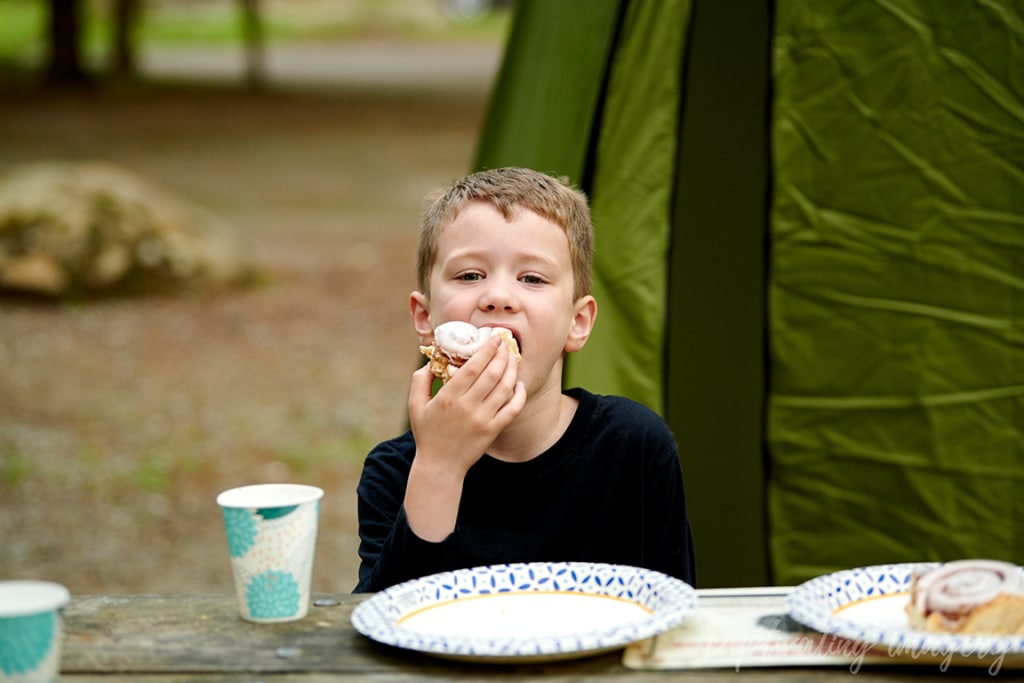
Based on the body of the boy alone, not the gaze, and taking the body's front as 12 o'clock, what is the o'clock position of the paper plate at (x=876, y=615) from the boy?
The paper plate is roughly at 11 o'clock from the boy.

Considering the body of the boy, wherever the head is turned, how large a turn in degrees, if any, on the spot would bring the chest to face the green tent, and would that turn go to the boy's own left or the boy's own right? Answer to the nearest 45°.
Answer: approximately 135° to the boy's own left

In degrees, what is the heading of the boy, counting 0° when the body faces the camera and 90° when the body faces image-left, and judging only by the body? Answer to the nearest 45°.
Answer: approximately 0°

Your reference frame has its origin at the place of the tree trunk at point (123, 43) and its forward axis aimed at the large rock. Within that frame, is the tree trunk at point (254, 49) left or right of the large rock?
left

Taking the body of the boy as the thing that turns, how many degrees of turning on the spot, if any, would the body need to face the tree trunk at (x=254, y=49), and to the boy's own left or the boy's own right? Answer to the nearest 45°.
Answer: approximately 180°

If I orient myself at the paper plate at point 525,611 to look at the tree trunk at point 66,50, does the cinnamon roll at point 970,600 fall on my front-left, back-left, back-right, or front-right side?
back-right

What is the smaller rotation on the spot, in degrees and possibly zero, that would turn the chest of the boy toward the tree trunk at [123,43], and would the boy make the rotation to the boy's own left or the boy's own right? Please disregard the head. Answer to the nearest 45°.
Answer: approximately 180°

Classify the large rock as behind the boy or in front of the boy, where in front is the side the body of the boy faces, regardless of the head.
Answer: behind

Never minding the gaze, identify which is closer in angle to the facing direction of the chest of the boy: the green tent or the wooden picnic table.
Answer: the wooden picnic table

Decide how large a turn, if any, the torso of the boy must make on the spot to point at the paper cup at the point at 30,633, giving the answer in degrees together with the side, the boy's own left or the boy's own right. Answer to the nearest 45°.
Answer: approximately 45° to the boy's own right

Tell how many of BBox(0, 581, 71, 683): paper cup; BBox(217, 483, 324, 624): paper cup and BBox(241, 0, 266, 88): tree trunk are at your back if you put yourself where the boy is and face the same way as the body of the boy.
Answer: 1

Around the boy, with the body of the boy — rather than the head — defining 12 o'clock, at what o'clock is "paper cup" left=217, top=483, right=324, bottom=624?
The paper cup is roughly at 1 o'clock from the boy.

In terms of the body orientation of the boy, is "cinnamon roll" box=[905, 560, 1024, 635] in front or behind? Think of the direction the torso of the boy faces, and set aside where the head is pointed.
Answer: in front
